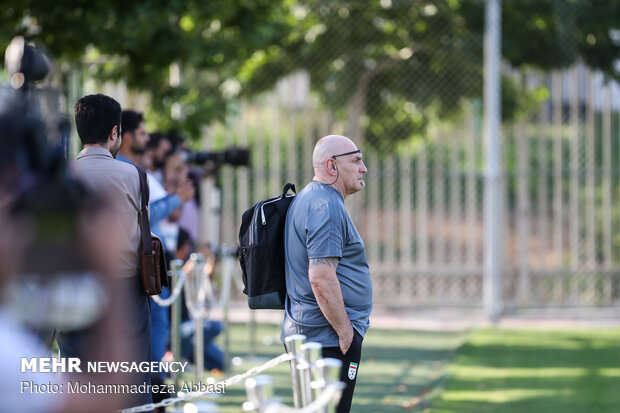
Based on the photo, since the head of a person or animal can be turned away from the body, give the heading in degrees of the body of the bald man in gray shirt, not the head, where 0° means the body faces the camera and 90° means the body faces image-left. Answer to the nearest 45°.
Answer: approximately 270°

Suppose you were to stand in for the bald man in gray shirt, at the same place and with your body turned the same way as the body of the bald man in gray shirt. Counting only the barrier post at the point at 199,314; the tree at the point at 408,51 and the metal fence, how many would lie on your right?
0

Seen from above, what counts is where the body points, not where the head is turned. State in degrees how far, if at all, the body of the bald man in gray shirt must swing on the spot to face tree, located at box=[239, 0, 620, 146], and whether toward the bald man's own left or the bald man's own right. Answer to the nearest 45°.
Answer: approximately 90° to the bald man's own left

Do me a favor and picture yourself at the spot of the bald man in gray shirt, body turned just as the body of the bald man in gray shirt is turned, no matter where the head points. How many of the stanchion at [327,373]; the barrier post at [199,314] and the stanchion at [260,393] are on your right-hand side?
2

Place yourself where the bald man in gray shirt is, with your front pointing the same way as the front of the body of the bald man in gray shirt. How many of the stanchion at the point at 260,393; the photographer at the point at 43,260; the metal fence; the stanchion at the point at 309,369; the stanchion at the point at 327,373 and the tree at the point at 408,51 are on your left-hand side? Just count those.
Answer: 2

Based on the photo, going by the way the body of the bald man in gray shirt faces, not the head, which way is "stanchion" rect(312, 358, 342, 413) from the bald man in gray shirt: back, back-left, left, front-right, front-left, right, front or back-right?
right

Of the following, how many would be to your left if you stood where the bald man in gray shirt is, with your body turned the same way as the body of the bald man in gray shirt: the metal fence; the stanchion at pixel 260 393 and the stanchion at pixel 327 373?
1

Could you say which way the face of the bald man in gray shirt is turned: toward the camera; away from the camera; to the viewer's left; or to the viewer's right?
to the viewer's right

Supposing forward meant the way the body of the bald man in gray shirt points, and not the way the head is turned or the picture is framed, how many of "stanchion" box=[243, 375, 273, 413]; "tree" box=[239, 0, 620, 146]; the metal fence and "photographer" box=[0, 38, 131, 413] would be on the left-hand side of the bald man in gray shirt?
2

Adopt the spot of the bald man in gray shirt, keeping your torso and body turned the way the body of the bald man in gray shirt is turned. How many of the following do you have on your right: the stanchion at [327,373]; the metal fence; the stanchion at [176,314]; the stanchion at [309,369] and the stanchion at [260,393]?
3

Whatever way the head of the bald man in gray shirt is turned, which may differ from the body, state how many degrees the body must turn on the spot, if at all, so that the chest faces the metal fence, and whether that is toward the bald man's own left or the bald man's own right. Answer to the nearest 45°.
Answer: approximately 90° to the bald man's own left

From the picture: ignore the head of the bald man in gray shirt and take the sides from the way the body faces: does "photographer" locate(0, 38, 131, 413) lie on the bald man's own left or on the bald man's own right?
on the bald man's own right

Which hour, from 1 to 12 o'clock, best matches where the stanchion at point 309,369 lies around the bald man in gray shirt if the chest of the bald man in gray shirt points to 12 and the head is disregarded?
The stanchion is roughly at 3 o'clock from the bald man in gray shirt.

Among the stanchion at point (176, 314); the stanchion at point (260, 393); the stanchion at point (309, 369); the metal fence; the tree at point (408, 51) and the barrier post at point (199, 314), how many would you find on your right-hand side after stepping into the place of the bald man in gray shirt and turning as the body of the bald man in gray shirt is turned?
2

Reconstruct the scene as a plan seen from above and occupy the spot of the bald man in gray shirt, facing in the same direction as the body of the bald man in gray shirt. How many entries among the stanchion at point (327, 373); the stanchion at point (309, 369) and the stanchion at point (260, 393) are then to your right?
3

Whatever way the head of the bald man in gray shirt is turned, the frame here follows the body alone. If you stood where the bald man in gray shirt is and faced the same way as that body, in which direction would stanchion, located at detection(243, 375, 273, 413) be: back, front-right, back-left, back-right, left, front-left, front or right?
right
